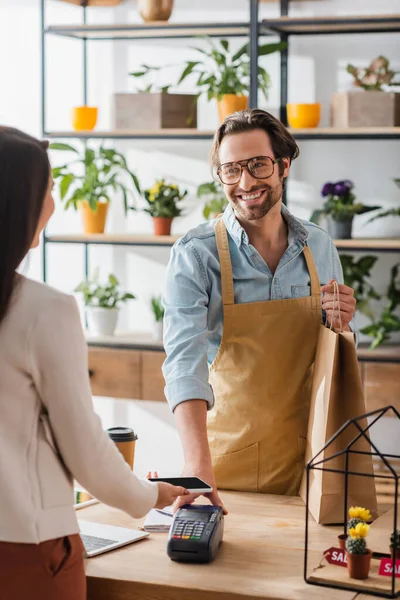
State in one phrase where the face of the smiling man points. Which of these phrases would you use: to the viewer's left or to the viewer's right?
to the viewer's left

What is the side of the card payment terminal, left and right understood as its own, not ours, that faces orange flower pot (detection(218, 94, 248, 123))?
back

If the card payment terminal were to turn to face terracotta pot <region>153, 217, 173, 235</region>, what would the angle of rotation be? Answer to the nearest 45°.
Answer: approximately 180°

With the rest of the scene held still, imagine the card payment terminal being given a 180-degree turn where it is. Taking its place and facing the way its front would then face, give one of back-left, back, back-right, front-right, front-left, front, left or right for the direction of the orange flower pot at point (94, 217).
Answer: front
